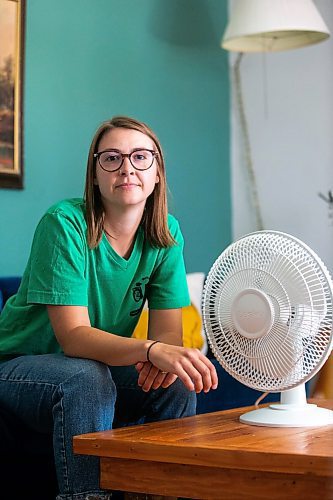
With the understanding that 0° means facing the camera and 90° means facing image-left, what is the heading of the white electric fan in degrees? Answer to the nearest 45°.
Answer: approximately 45°

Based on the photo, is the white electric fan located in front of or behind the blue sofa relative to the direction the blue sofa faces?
in front

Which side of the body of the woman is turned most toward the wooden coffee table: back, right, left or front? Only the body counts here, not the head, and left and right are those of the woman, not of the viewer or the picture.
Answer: front

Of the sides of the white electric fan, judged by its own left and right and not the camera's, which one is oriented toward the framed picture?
right
